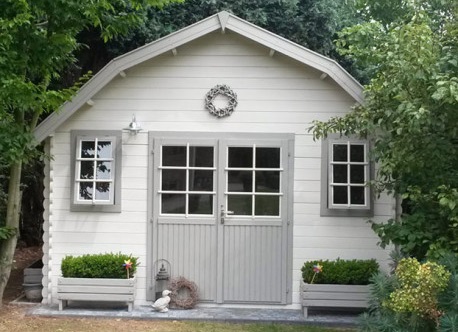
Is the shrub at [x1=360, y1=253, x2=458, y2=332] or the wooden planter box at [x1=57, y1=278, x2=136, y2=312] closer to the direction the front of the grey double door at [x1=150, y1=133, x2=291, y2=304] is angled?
the shrub

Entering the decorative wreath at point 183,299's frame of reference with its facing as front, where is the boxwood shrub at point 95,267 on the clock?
The boxwood shrub is roughly at 3 o'clock from the decorative wreath.

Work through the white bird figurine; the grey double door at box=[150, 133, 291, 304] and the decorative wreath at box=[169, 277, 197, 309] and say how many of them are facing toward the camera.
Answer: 2

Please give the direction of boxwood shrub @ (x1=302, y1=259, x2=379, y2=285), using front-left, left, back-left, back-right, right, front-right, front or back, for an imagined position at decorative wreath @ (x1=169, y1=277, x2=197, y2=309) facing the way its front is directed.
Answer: left

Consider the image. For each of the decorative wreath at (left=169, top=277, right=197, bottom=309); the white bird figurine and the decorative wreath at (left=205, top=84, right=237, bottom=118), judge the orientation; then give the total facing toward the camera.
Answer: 2

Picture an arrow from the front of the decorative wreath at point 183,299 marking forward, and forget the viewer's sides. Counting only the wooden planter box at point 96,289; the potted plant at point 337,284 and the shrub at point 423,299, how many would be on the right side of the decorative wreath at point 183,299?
1

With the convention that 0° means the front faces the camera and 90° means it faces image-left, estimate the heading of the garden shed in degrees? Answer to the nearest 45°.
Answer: approximately 0°
